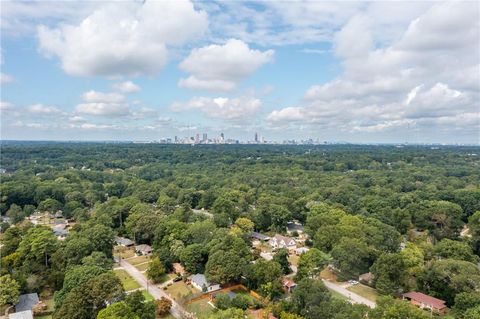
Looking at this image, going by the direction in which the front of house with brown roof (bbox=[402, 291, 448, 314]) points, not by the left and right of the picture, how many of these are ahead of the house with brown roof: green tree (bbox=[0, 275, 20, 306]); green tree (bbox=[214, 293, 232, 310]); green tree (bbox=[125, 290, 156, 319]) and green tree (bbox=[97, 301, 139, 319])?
4

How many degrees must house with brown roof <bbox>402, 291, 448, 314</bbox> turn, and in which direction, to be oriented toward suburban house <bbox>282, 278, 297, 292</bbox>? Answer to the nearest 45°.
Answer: approximately 45° to its right

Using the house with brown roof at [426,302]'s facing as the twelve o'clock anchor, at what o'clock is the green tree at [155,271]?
The green tree is roughly at 1 o'clock from the house with brown roof.

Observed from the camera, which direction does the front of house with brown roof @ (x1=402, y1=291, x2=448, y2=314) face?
facing the viewer and to the left of the viewer

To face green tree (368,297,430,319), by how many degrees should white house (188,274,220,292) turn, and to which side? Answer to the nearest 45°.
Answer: approximately 90° to its left

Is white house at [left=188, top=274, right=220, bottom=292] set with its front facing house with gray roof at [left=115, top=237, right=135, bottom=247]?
no

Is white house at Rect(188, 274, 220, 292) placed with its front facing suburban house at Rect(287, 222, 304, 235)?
no

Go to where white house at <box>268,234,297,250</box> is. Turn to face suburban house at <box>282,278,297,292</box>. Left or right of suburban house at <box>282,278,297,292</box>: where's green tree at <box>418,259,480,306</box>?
left

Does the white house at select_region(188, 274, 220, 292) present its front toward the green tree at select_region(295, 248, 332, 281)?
no

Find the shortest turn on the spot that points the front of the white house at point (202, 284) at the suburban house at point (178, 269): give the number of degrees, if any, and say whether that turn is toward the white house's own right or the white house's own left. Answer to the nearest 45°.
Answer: approximately 90° to the white house's own right

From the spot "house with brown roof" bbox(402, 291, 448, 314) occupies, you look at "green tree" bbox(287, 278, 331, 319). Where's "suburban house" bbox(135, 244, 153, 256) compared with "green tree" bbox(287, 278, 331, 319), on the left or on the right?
right

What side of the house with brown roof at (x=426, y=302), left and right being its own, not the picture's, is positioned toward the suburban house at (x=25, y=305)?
front

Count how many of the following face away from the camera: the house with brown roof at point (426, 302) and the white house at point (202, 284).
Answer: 0

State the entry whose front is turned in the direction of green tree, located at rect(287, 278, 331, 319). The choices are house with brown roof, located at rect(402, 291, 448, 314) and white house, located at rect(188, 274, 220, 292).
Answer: the house with brown roof

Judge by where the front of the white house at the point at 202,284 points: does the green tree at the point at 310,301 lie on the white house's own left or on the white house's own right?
on the white house's own left

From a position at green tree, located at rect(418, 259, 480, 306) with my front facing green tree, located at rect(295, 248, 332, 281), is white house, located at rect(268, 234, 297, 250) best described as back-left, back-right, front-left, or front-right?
front-right

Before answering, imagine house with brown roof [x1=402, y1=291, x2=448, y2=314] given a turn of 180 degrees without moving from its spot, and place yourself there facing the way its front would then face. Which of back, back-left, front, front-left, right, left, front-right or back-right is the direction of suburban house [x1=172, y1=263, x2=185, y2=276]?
back-left

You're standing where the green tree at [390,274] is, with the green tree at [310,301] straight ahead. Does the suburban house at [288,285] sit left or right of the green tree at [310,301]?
right
